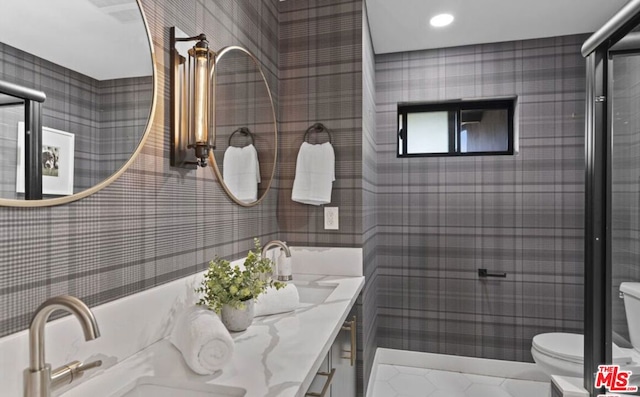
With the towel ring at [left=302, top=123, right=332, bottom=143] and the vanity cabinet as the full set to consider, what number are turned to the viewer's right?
1

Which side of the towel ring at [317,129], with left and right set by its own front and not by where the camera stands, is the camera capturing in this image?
front

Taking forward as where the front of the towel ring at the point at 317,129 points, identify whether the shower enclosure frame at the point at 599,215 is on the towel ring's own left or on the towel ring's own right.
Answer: on the towel ring's own left

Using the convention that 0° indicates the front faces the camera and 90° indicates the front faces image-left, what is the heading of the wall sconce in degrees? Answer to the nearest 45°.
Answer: approximately 315°

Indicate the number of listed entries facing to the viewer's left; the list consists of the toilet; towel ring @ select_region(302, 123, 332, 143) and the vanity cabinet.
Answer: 1

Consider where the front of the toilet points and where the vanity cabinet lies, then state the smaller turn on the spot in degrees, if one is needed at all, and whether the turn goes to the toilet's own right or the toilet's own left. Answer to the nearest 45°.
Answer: approximately 45° to the toilet's own left

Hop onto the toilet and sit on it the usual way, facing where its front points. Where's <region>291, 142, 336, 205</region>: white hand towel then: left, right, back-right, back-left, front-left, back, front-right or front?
front-left

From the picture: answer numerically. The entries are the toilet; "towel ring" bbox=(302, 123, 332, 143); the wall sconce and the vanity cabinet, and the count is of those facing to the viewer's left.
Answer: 1

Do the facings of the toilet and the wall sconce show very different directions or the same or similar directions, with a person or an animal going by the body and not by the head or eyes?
very different directions

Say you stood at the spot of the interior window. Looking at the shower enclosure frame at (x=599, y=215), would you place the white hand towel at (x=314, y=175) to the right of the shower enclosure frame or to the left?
right

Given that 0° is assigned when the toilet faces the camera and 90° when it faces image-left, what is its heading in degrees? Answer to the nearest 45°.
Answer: approximately 90°

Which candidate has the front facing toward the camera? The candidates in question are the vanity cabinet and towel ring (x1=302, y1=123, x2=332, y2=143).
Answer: the towel ring

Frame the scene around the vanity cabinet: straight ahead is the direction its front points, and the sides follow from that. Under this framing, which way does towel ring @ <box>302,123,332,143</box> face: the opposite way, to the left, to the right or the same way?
to the right

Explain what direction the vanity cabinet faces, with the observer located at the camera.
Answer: facing to the right of the viewer

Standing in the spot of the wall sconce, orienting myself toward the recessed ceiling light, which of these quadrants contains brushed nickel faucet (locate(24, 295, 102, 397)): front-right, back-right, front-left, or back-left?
back-right
